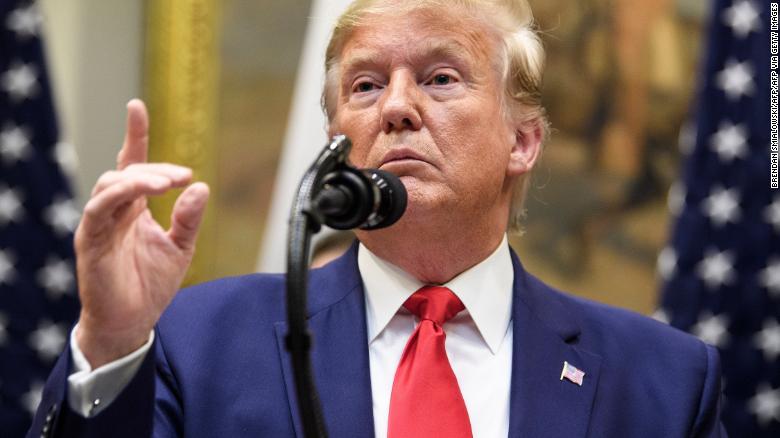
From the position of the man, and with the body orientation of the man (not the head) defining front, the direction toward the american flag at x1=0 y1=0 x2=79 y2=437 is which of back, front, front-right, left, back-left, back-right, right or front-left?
back-right

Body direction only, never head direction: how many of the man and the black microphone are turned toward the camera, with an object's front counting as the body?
1

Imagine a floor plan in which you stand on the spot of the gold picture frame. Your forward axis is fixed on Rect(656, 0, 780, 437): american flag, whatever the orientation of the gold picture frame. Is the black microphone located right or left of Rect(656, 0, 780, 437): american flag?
right

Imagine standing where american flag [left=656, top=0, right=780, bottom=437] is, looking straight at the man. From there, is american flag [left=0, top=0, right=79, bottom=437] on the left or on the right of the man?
right

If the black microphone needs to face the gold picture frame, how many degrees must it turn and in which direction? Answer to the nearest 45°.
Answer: approximately 45° to its left

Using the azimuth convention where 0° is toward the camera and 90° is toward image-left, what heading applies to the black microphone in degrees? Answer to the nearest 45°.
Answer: approximately 225°

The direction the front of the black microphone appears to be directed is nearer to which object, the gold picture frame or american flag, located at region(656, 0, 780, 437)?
the american flag
